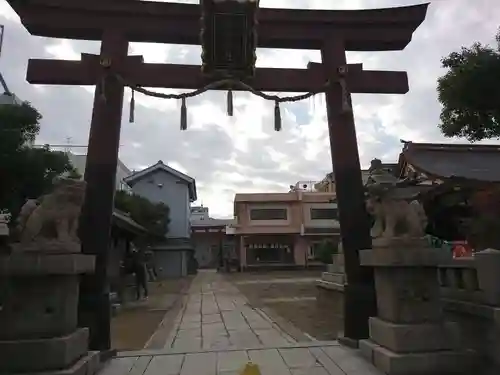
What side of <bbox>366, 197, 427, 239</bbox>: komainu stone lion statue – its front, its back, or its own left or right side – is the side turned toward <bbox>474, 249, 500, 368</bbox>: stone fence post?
back

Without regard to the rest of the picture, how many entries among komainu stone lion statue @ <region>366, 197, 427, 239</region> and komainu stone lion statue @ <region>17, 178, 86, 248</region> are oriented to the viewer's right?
1

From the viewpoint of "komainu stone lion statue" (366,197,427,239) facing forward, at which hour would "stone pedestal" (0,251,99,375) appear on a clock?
The stone pedestal is roughly at 11 o'clock from the komainu stone lion statue.

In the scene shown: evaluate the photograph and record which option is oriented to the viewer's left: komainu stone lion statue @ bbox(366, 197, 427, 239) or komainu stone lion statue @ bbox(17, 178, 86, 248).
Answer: komainu stone lion statue @ bbox(366, 197, 427, 239)

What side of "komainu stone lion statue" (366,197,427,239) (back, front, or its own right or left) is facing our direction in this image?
left

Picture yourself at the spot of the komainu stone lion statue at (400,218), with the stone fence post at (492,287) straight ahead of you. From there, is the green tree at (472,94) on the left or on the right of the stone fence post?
left

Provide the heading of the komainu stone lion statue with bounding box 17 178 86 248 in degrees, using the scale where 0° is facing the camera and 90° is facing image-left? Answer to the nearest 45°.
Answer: approximately 270°
